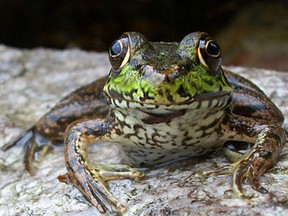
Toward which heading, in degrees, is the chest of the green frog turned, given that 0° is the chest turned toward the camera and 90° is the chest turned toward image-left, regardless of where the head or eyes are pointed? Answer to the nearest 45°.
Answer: approximately 0°
